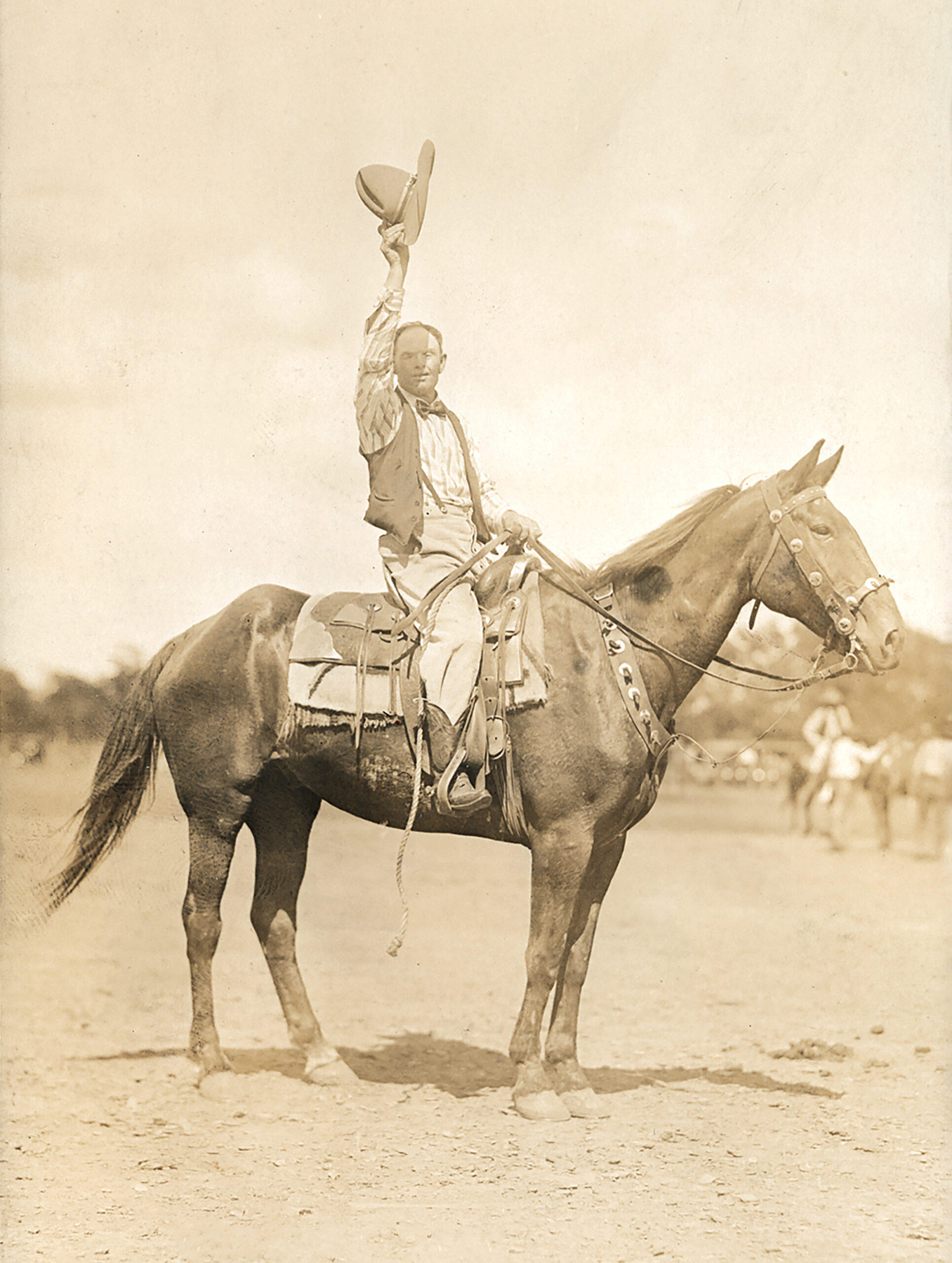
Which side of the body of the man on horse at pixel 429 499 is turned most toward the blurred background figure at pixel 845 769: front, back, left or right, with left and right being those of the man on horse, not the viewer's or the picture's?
left

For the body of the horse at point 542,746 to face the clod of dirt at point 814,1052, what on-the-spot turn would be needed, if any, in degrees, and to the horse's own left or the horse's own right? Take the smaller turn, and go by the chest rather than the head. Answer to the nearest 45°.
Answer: approximately 45° to the horse's own left

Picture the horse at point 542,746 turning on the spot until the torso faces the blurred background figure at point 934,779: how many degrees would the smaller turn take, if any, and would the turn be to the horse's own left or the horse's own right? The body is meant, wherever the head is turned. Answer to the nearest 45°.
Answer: approximately 45° to the horse's own left

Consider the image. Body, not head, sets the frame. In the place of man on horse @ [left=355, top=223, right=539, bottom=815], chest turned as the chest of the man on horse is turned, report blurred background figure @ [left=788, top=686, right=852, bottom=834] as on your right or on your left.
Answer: on your left

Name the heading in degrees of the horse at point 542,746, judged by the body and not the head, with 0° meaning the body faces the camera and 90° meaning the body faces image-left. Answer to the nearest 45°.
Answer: approximately 270°

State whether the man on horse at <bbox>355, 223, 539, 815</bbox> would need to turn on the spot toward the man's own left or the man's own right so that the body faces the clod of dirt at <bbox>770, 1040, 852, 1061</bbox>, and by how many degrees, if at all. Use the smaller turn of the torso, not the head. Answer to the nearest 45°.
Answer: approximately 90° to the man's own left

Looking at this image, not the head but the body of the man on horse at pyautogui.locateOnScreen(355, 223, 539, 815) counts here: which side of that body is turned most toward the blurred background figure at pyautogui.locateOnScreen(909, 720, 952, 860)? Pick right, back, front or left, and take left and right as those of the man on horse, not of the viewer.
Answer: left

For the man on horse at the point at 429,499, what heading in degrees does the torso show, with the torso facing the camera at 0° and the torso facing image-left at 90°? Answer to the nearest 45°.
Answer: approximately 315°
